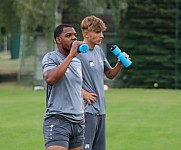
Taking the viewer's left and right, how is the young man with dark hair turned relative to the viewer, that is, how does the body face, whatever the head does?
facing the viewer and to the right of the viewer

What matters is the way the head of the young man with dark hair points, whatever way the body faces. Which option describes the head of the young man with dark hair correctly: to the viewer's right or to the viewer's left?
to the viewer's right
